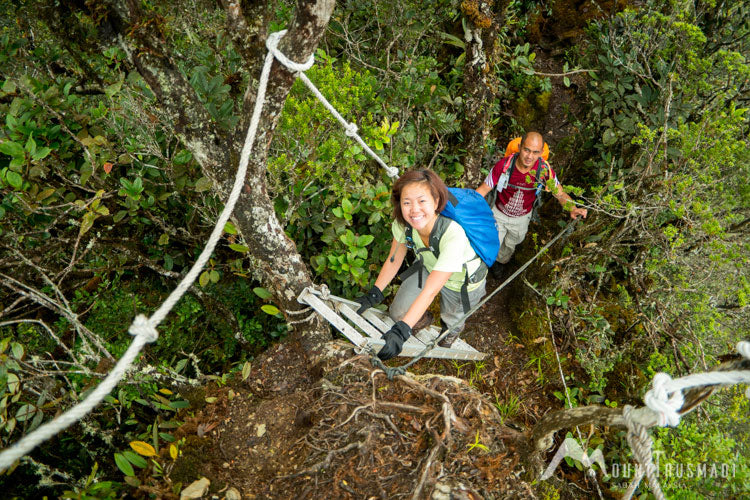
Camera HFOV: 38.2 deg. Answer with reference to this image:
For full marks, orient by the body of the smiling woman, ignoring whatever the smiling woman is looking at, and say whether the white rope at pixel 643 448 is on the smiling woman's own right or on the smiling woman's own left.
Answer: on the smiling woman's own left

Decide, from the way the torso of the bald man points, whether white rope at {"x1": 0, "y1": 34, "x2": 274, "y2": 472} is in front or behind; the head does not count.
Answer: in front

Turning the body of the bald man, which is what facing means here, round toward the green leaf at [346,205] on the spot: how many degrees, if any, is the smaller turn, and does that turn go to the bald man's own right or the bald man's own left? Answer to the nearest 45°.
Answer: approximately 45° to the bald man's own right

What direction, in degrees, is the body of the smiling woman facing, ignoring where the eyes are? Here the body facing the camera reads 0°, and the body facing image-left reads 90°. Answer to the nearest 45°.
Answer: approximately 45°

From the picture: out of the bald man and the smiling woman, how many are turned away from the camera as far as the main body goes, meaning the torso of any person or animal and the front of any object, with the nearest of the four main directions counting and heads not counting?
0

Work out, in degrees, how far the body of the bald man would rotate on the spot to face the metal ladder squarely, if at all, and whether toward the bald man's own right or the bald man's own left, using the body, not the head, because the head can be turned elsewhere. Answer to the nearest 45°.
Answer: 0° — they already face it

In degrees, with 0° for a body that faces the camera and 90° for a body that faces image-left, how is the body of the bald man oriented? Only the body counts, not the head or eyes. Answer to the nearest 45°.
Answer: approximately 0°
